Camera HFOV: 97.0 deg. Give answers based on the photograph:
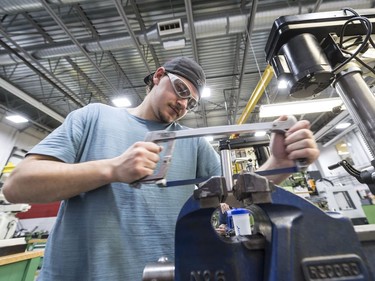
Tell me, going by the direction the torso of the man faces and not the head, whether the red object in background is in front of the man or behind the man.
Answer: behind

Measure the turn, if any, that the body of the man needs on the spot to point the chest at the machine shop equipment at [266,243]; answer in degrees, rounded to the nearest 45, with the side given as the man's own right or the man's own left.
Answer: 0° — they already face it

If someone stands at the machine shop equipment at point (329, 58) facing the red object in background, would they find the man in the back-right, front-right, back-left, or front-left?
front-left

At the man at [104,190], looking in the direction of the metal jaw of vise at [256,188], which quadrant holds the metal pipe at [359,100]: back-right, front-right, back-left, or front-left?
front-left

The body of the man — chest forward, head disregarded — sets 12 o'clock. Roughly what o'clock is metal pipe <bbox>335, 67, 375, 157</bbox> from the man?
The metal pipe is roughly at 11 o'clock from the man.

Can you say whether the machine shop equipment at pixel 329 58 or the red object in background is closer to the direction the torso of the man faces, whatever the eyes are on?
the machine shop equipment

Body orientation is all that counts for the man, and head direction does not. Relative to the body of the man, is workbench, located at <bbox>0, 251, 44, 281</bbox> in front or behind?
behind

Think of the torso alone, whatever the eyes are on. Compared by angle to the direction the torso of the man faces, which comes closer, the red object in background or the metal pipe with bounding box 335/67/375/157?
the metal pipe

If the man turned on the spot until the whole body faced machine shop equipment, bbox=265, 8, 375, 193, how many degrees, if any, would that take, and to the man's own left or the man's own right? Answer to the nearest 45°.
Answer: approximately 45° to the man's own left

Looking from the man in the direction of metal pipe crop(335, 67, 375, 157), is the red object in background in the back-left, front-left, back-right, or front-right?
back-left

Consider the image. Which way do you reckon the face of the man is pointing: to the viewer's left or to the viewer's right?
to the viewer's right

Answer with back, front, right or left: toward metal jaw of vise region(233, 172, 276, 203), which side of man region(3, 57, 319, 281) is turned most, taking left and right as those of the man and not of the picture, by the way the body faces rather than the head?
front
